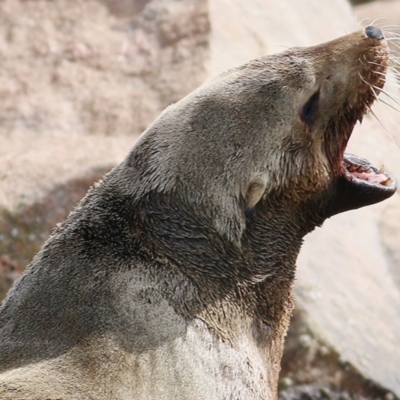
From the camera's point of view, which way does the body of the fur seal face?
to the viewer's right
